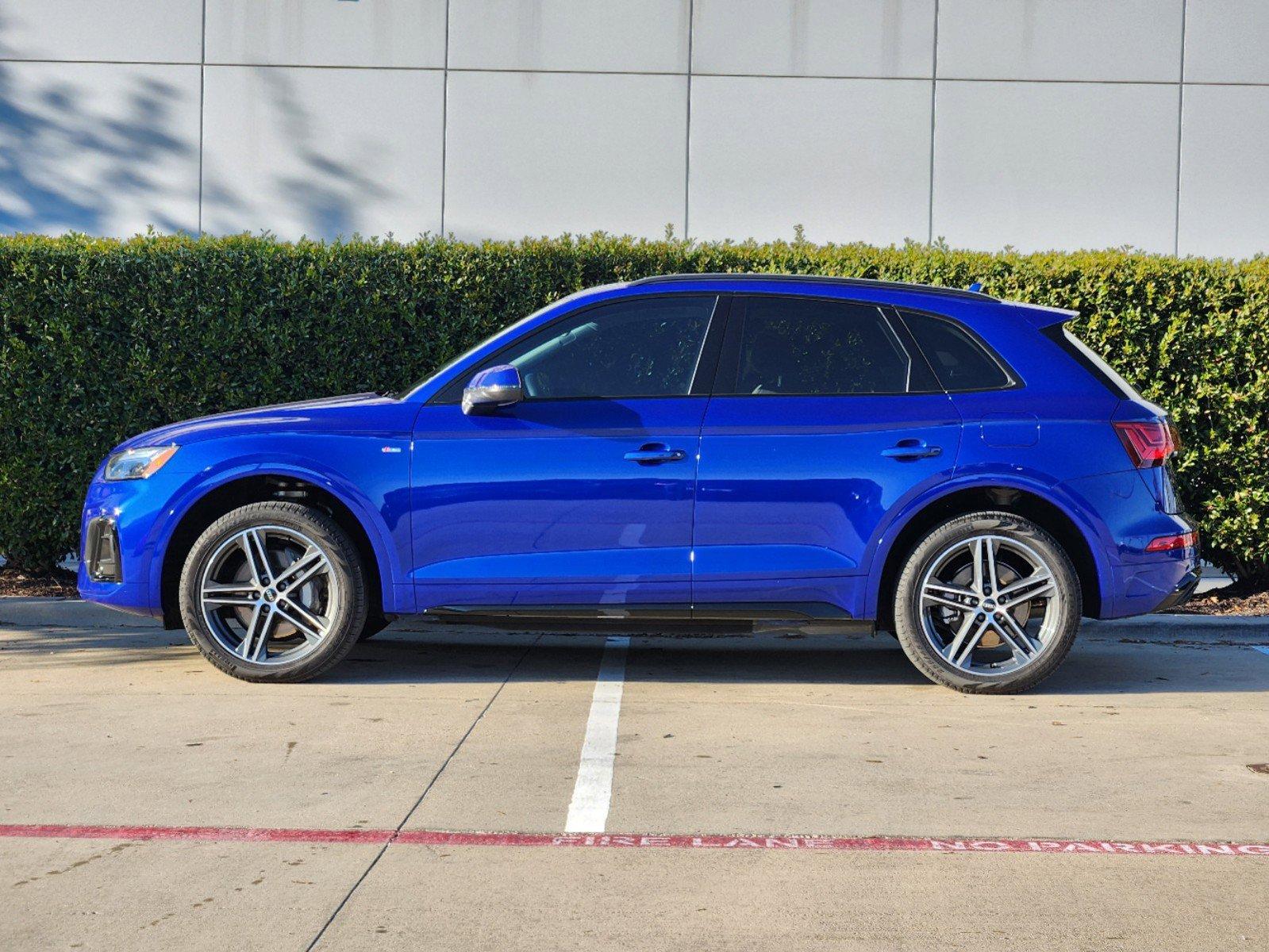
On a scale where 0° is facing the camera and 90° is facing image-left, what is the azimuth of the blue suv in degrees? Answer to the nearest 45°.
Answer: approximately 90°
